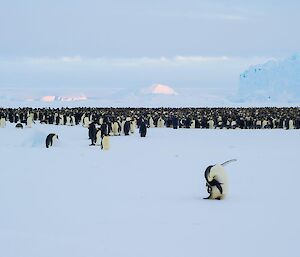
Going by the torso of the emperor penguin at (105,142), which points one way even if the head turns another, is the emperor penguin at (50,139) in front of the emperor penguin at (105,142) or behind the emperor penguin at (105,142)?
behind

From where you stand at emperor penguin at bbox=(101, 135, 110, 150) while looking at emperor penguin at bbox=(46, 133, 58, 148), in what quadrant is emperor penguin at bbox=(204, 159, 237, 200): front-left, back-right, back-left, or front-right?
back-left

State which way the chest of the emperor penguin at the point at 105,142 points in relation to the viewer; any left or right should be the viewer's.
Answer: facing the viewer and to the right of the viewer

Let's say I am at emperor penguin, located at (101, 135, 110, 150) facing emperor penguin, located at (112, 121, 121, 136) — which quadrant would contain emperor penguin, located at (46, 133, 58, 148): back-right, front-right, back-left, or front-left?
front-left
